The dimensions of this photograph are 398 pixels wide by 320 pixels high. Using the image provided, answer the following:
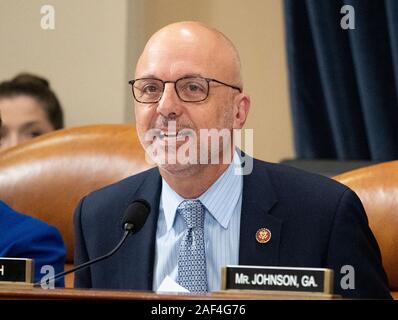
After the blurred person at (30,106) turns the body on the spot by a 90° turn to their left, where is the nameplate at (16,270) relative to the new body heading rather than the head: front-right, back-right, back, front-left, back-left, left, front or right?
front-right

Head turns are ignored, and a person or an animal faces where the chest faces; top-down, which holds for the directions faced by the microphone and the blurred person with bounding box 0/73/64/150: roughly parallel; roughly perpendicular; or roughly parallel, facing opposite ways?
roughly parallel, facing opposite ways

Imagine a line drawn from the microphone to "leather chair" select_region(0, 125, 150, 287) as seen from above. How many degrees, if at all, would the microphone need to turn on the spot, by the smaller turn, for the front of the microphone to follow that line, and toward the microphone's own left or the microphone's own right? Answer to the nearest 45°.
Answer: approximately 45° to the microphone's own left

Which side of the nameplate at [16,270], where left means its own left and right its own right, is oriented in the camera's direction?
front

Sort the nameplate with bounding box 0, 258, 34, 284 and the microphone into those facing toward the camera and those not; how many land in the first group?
1

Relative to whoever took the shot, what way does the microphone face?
facing away from the viewer and to the right of the viewer

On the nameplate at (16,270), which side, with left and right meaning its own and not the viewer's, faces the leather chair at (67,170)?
back

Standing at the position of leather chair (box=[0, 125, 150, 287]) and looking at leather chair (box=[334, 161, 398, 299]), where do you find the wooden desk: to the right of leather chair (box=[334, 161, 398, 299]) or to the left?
right

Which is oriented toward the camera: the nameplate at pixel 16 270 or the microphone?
the nameplate

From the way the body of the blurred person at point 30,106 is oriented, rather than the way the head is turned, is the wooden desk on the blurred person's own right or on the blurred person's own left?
on the blurred person's own left

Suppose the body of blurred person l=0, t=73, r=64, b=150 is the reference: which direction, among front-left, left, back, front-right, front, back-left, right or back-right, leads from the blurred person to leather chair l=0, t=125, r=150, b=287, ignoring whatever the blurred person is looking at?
front-left

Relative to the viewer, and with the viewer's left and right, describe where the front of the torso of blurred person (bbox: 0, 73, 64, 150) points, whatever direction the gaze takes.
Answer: facing the viewer and to the left of the viewer

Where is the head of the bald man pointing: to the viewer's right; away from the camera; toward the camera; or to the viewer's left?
toward the camera

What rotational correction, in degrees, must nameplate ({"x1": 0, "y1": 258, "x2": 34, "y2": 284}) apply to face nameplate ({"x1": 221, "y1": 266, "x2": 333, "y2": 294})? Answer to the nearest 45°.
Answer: approximately 45° to its left
